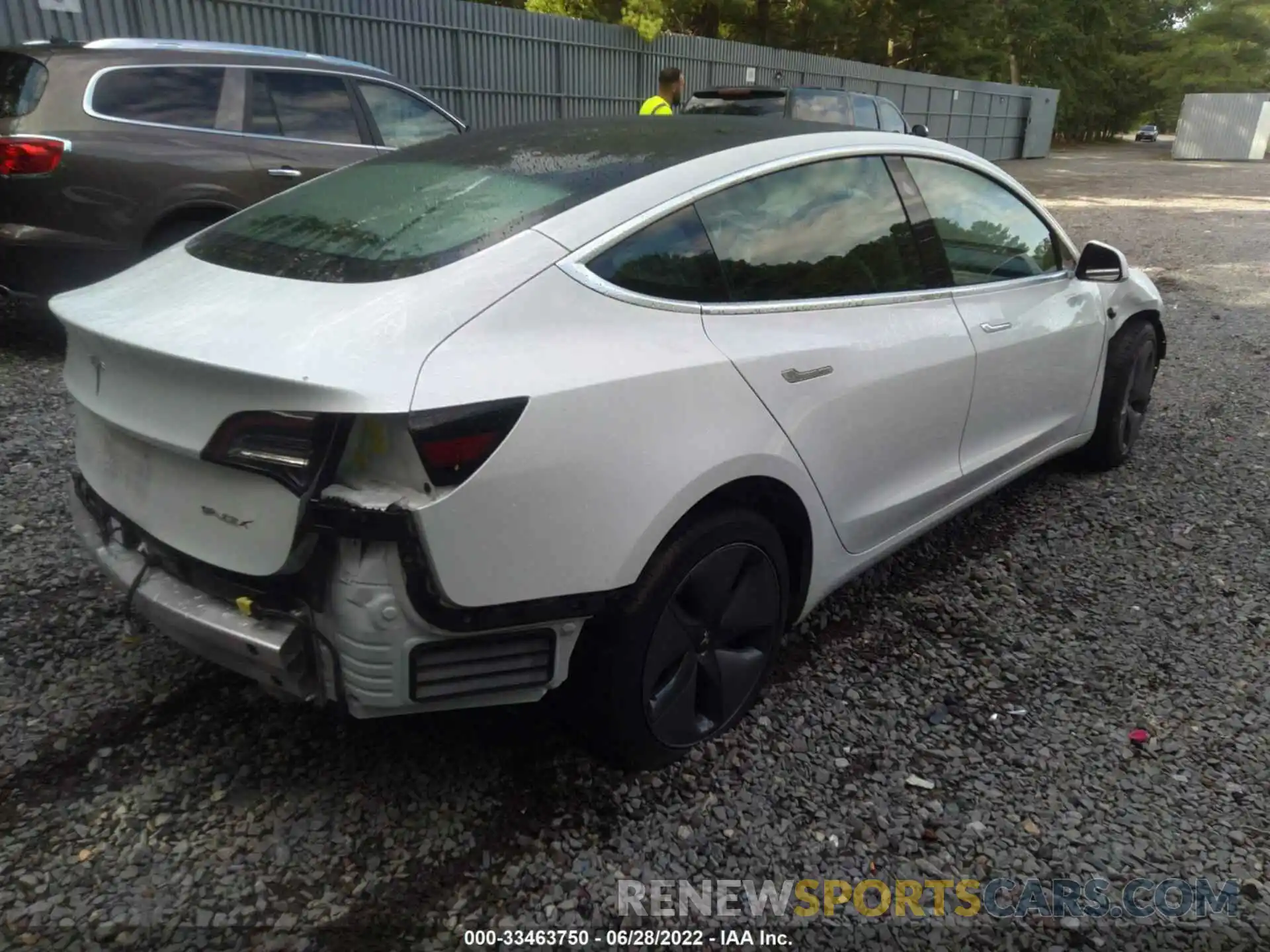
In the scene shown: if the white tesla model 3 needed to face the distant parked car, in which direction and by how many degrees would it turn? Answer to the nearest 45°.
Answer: approximately 45° to its left

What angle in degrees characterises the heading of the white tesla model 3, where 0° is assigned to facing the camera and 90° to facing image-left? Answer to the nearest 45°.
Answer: approximately 225°

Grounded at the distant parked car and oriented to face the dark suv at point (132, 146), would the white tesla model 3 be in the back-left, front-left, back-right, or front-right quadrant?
front-left

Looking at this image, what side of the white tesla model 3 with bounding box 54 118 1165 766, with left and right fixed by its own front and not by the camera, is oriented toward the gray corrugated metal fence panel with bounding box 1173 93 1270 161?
front

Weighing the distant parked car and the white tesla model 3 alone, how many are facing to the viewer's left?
0

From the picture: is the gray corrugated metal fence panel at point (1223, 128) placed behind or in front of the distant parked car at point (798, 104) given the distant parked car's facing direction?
in front

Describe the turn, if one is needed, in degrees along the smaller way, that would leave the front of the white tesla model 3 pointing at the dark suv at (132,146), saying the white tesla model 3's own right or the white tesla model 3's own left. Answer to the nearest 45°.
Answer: approximately 90° to the white tesla model 3's own left
